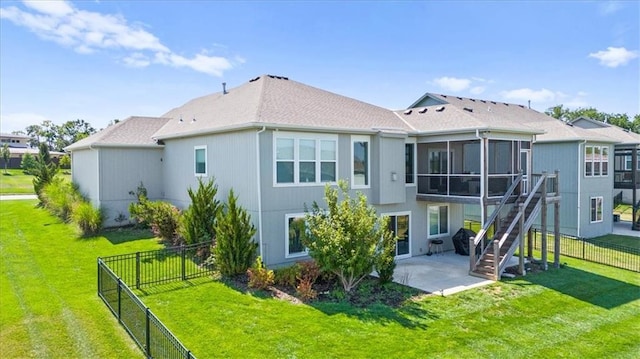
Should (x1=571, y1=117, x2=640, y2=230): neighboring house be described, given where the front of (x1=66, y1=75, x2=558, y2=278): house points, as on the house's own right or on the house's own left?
on the house's own right

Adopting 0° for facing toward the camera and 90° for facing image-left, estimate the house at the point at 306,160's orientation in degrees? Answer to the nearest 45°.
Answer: approximately 135°

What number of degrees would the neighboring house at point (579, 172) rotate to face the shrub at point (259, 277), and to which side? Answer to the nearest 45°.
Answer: approximately 90° to its left

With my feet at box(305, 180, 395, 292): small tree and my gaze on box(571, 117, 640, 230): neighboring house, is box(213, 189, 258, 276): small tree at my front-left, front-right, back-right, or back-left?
back-left

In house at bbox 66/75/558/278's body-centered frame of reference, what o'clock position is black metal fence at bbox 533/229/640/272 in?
The black metal fence is roughly at 4 o'clock from the house.

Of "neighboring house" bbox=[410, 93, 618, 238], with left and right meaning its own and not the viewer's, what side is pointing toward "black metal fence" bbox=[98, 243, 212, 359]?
left

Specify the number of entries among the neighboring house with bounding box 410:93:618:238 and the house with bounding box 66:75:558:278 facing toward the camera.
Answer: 0

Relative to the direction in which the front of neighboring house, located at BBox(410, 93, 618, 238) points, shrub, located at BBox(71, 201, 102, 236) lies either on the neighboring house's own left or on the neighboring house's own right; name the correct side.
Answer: on the neighboring house's own left

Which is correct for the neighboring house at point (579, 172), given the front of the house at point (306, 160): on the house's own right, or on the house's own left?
on the house's own right

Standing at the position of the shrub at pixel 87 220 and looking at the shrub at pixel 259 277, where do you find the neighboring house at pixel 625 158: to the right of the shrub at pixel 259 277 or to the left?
left

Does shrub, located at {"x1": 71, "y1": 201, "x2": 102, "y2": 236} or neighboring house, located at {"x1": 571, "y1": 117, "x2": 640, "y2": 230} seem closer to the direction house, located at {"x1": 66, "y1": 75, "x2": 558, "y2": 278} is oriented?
the shrub

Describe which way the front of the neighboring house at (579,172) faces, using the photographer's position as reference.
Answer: facing away from the viewer and to the left of the viewer
